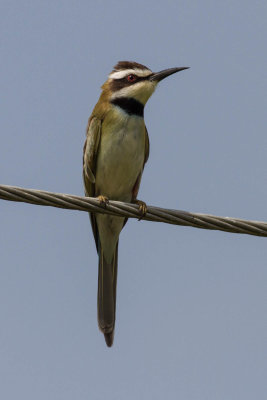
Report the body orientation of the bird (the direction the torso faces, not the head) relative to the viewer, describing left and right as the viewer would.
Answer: facing the viewer and to the right of the viewer
